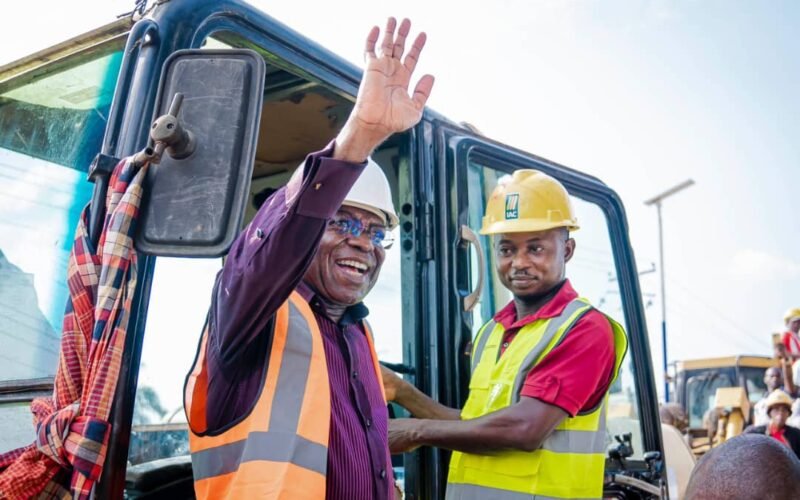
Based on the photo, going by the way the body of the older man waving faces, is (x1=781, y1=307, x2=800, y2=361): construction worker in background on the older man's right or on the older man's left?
on the older man's left

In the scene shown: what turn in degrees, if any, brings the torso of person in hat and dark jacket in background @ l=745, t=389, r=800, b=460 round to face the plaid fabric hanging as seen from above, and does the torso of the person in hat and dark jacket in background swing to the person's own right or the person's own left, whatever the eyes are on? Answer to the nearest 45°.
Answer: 0° — they already face it

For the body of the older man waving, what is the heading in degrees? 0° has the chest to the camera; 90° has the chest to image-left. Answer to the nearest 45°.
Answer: approximately 315°

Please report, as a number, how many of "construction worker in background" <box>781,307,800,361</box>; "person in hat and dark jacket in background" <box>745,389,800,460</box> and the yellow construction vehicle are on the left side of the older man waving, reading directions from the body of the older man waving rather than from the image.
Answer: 3
